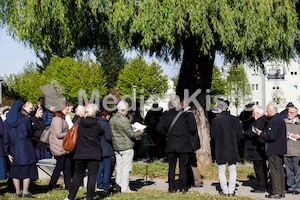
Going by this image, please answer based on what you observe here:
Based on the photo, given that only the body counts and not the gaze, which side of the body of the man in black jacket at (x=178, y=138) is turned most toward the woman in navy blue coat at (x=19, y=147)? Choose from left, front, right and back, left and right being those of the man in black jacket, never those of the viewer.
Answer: left

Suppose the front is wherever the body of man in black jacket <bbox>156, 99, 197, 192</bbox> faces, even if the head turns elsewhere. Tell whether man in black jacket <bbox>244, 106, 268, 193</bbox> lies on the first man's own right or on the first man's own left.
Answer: on the first man's own right

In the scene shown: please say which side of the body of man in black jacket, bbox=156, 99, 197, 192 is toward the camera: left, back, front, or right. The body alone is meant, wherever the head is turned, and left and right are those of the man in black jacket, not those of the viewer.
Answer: back

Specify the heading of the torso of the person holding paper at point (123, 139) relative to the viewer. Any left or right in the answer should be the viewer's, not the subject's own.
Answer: facing away from the viewer and to the right of the viewer

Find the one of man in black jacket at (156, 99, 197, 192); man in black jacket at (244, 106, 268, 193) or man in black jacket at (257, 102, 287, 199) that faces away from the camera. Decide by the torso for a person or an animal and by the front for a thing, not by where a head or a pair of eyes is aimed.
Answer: man in black jacket at (156, 99, 197, 192)

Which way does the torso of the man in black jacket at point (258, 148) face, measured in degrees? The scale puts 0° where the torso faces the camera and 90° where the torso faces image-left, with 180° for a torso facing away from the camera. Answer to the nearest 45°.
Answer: approximately 90°

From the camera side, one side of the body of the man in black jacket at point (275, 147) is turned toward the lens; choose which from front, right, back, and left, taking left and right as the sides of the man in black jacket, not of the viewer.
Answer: left

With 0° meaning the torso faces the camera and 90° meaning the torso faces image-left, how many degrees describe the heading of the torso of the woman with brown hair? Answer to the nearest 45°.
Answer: approximately 270°

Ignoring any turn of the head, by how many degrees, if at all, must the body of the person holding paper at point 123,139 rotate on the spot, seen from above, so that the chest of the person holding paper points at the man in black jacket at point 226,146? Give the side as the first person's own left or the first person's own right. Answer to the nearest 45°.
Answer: approximately 45° to the first person's own right
